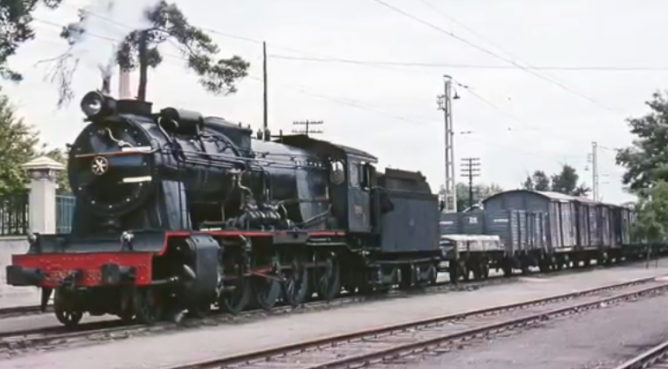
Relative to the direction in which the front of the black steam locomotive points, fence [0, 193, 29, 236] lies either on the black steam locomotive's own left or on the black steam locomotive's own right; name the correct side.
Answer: on the black steam locomotive's own right

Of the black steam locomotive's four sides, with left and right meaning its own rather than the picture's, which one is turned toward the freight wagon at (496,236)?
back

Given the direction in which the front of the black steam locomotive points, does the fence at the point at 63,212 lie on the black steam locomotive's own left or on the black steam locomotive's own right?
on the black steam locomotive's own right

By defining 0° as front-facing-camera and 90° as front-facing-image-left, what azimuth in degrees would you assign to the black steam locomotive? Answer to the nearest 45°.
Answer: approximately 45°

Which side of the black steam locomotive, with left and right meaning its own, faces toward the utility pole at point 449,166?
back

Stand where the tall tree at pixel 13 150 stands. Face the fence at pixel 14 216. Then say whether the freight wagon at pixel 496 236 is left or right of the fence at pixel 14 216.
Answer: left
